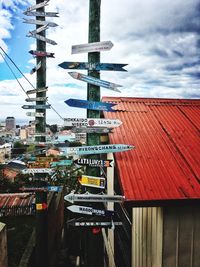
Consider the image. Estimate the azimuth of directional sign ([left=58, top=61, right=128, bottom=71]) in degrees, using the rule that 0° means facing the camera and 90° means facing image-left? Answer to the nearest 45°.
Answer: approximately 0°

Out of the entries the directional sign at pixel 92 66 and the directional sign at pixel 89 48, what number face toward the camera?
2
